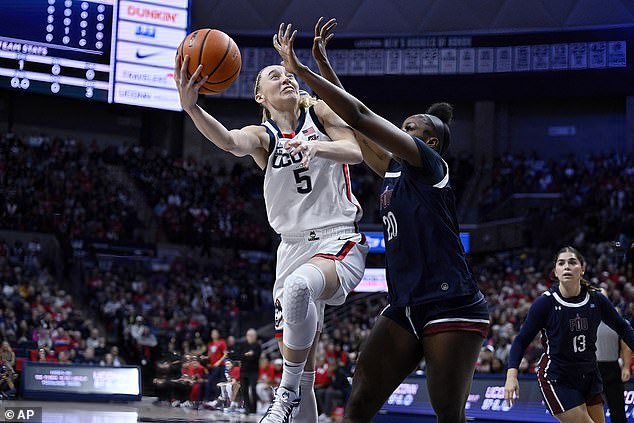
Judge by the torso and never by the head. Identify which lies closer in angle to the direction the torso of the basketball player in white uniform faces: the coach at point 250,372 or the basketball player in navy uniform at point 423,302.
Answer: the basketball player in navy uniform

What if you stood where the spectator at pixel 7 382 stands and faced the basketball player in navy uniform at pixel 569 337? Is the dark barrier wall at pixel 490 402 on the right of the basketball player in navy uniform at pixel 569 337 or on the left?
left

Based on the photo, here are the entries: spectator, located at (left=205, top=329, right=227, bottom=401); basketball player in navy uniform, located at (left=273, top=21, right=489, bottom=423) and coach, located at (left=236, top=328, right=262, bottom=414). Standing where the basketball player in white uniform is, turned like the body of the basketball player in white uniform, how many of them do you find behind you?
2

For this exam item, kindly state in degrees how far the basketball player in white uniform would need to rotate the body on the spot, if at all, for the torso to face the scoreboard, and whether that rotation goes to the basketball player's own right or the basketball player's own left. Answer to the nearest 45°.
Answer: approximately 180°

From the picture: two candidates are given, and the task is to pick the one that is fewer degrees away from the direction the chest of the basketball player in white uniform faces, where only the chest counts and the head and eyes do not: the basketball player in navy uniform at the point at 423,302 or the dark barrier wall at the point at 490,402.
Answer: the basketball player in navy uniform

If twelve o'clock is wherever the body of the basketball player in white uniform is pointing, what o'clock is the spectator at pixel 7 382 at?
The spectator is roughly at 5 o'clock from the basketball player in white uniform.

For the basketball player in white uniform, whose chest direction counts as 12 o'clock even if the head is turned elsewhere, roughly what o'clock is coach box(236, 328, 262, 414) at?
The coach is roughly at 6 o'clock from the basketball player in white uniform.

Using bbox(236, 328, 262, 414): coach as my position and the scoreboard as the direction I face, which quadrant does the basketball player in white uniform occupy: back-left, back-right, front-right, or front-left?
back-left

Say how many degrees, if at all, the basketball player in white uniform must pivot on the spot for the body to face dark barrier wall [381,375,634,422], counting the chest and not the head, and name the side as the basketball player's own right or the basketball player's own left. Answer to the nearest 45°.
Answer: approximately 180°
